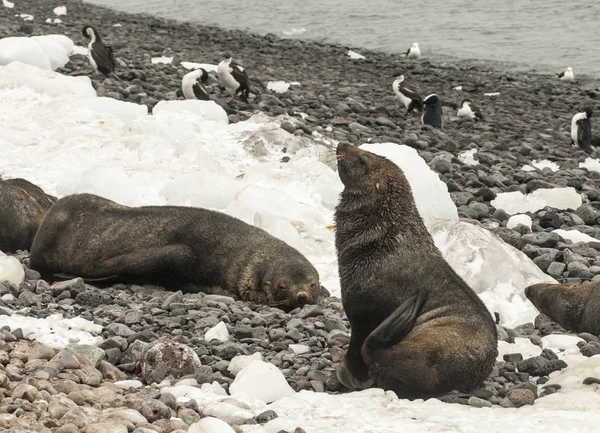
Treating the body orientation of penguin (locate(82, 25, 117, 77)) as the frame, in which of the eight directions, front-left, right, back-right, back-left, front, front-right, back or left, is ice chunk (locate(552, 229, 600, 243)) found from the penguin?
back-left

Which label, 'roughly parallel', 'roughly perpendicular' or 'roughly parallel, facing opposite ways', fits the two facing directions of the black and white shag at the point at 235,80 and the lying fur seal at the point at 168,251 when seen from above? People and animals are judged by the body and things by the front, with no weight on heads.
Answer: roughly parallel, facing opposite ways

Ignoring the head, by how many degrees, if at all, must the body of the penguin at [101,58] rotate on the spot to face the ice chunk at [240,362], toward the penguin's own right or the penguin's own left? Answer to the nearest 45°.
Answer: approximately 90° to the penguin's own left

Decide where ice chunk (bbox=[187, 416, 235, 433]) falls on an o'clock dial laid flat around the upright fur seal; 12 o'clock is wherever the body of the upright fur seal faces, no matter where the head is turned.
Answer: The ice chunk is roughly at 10 o'clock from the upright fur seal.

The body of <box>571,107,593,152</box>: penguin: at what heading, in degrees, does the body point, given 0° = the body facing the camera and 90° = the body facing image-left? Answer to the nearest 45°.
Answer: approximately 90°

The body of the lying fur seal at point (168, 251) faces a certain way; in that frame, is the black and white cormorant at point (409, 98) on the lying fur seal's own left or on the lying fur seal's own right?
on the lying fur seal's own left

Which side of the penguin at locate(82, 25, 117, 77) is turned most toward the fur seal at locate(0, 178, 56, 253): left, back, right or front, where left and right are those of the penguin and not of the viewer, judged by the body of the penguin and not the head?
left

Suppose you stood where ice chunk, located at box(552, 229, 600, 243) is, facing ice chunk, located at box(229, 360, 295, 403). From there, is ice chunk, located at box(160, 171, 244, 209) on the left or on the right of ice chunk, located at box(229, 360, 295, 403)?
right

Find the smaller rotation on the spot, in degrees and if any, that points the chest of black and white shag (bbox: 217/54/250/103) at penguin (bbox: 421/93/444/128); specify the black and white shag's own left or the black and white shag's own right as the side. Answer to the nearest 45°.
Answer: approximately 135° to the black and white shag's own left

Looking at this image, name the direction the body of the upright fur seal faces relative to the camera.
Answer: to the viewer's left

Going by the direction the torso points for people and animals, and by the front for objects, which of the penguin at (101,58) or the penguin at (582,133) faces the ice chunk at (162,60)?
the penguin at (582,133)

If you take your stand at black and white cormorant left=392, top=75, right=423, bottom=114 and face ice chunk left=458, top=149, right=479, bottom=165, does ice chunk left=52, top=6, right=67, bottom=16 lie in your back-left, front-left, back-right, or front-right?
back-right
